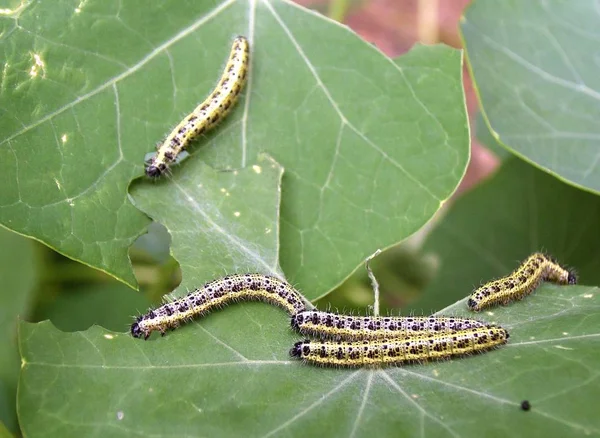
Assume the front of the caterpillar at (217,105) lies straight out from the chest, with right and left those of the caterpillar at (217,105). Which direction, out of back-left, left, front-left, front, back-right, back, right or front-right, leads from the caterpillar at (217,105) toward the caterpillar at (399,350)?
left

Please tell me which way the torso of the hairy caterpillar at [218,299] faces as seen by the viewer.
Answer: to the viewer's left

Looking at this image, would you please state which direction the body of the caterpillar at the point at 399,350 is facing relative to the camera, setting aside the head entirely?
to the viewer's left

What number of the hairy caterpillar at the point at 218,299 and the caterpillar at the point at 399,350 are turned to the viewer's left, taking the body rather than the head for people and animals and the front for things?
2

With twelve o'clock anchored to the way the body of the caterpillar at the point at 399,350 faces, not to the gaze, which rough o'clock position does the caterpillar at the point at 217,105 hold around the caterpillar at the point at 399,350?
the caterpillar at the point at 217,105 is roughly at 1 o'clock from the caterpillar at the point at 399,350.

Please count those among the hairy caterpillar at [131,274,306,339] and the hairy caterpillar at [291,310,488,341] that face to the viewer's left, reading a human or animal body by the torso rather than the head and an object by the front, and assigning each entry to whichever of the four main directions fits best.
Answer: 2

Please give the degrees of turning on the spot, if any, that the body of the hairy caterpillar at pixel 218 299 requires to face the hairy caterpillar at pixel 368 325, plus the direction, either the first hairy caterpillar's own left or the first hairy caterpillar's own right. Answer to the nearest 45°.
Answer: approximately 180°

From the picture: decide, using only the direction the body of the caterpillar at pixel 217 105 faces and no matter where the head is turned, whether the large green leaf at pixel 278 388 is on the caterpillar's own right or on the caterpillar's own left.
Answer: on the caterpillar's own left

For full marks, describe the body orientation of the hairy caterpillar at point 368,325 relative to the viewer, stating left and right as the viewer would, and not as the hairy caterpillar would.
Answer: facing to the left of the viewer

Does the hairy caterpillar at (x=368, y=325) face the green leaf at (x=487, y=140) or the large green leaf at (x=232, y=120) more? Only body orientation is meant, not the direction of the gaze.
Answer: the large green leaf

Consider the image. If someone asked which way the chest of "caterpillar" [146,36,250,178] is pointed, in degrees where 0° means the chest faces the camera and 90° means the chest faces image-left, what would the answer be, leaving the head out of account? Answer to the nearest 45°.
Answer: approximately 45°
